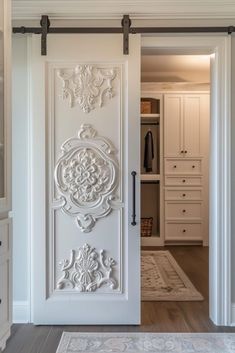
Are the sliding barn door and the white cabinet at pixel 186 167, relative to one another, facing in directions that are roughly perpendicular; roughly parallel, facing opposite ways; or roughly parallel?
roughly parallel

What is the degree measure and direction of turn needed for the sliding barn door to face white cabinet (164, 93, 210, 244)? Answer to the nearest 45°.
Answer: approximately 135° to its left

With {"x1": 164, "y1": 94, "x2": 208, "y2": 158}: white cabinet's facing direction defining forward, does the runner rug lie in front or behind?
in front

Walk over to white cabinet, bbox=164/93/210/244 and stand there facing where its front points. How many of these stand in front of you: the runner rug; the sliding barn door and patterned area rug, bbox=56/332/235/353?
3

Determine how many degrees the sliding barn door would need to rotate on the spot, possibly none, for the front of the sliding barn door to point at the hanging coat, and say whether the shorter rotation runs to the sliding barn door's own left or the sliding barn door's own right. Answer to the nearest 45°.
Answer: approximately 180°

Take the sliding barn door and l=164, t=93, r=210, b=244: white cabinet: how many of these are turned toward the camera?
2

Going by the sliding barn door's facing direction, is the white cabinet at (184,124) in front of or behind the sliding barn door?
behind

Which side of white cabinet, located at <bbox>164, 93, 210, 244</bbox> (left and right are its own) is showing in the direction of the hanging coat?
right

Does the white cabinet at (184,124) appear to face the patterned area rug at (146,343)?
yes

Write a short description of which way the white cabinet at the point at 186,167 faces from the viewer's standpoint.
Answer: facing the viewer

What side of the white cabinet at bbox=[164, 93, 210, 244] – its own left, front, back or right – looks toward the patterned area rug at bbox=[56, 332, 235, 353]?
front

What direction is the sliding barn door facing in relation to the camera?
toward the camera

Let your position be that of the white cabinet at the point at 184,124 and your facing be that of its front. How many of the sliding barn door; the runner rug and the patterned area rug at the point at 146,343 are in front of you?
3
